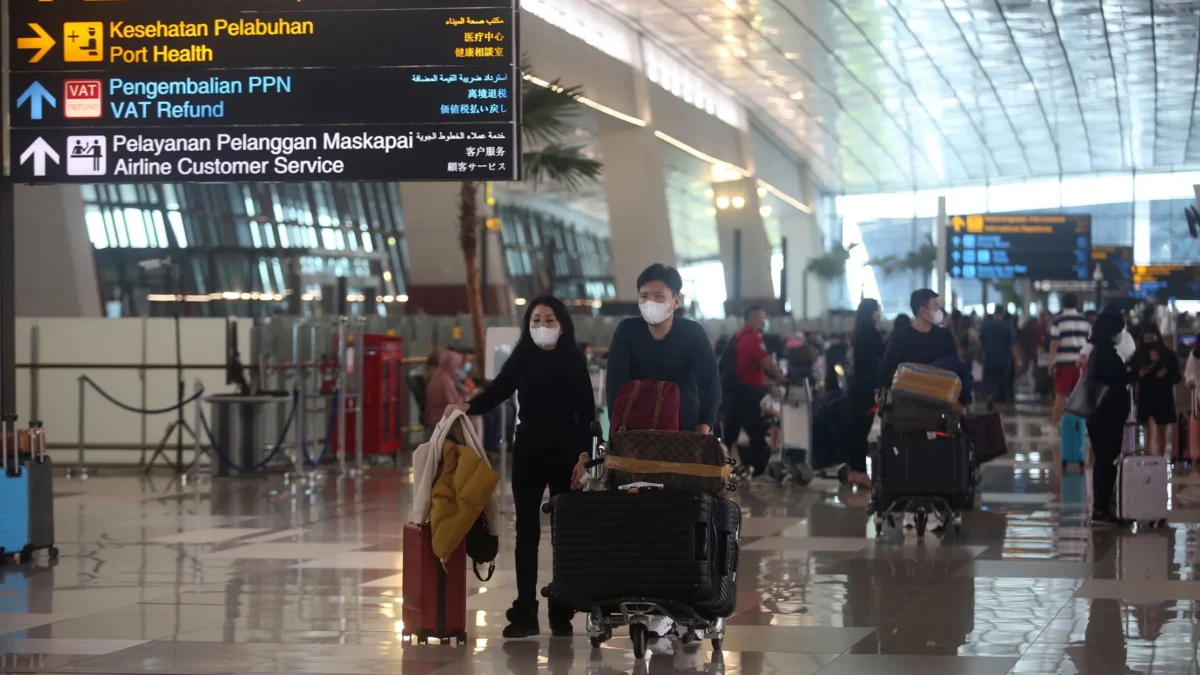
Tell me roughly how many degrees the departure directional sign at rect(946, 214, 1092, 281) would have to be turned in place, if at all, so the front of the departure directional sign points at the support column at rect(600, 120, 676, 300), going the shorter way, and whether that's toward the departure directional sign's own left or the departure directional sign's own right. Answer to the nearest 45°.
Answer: approximately 90° to the departure directional sign's own right

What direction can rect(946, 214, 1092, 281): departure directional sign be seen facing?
toward the camera

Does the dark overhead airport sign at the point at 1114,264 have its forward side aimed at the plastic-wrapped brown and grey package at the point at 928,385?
yes

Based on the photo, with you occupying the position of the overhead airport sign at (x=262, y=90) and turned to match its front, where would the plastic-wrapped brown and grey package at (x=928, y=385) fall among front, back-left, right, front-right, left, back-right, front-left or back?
left

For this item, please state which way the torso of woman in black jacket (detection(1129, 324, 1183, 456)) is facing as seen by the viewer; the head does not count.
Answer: toward the camera

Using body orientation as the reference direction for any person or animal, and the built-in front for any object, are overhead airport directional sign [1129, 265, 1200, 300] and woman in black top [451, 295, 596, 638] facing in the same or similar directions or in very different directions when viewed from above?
same or similar directions

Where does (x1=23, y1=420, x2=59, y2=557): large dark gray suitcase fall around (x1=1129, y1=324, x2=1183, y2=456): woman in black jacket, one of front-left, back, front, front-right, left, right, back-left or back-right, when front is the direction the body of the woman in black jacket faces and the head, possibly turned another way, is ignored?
front-right

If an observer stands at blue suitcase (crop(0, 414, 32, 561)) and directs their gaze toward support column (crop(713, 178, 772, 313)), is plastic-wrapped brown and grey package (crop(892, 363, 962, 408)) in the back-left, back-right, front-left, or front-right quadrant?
front-right

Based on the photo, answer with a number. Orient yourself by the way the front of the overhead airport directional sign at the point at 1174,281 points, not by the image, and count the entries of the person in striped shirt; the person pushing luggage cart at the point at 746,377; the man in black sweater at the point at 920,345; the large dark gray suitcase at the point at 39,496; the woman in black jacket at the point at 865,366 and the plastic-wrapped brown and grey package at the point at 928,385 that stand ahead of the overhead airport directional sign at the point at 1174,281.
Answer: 6

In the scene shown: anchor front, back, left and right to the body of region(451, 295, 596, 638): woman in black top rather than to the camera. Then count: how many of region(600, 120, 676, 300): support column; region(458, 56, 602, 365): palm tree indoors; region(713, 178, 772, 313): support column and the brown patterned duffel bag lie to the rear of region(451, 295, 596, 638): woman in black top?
3
